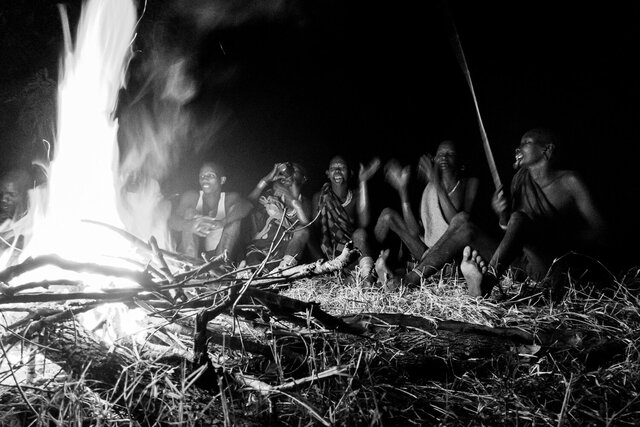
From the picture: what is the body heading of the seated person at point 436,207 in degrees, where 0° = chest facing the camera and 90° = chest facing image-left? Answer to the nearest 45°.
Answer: approximately 45°

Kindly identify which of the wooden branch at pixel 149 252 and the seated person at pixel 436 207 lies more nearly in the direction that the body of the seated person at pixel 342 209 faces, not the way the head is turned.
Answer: the wooden branch

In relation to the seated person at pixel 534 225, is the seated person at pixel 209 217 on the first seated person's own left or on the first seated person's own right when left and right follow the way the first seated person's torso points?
on the first seated person's own right

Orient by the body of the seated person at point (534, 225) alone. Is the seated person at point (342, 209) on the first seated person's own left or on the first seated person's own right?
on the first seated person's own right

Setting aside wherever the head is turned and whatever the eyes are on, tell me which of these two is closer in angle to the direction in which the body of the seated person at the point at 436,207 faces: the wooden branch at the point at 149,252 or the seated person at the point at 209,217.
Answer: the wooden branch
